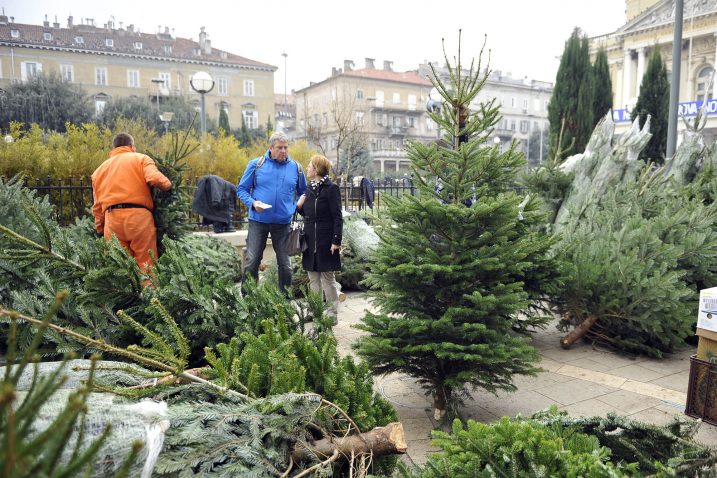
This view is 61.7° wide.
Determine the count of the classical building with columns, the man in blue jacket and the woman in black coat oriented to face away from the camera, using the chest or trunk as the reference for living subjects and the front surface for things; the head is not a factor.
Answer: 0

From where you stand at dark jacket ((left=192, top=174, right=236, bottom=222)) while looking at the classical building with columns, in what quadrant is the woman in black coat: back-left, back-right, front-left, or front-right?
back-right

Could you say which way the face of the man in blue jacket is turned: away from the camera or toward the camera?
toward the camera

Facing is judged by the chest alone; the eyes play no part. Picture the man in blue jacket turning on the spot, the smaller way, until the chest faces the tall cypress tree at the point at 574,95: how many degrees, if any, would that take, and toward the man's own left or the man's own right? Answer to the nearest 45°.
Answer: approximately 135° to the man's own left

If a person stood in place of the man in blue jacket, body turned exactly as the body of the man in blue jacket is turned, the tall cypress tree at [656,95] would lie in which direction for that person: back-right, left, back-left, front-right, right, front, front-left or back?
back-left

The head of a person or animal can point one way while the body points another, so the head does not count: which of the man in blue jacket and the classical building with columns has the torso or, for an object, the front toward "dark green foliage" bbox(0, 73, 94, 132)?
the classical building with columns

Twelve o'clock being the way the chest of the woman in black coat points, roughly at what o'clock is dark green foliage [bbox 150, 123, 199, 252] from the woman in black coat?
The dark green foliage is roughly at 1 o'clock from the woman in black coat.

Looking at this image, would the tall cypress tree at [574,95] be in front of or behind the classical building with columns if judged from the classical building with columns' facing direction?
in front

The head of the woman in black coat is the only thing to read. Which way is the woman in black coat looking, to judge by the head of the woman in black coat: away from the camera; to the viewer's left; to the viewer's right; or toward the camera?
to the viewer's left

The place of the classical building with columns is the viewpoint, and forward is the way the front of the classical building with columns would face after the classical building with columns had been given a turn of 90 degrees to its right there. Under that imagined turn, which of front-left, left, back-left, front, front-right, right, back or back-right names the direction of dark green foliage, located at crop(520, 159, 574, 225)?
back-left

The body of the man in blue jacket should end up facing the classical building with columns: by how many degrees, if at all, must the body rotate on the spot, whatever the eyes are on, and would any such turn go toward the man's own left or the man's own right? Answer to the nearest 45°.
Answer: approximately 135° to the man's own left

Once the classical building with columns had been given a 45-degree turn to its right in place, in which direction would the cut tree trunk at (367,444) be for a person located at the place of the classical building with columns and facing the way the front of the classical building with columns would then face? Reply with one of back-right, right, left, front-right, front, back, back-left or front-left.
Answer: left

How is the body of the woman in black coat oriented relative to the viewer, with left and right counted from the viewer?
facing the viewer and to the left of the viewer

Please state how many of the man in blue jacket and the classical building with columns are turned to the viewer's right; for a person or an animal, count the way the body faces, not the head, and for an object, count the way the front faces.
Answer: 0

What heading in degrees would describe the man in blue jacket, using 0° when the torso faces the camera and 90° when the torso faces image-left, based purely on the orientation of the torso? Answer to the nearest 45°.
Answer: approximately 0°

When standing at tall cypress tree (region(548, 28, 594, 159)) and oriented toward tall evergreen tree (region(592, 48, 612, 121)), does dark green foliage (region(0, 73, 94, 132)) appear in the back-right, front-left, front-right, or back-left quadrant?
back-left

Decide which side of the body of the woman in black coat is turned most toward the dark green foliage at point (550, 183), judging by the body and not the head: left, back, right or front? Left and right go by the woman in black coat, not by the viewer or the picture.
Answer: back
